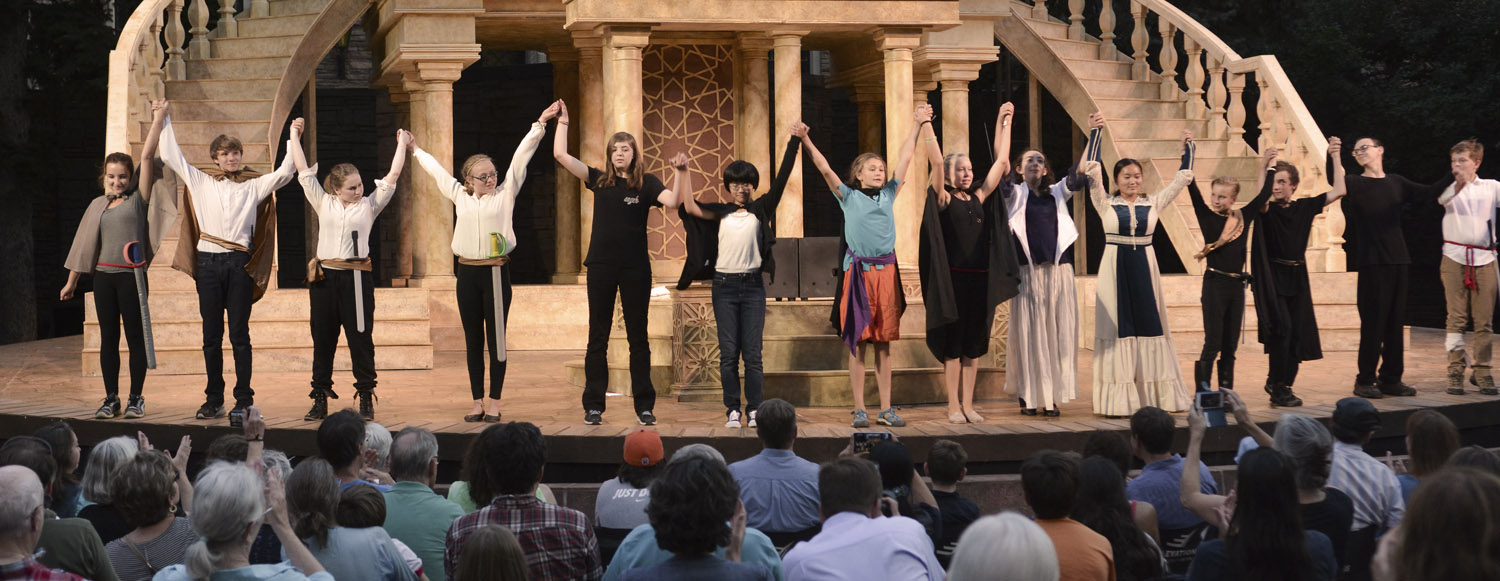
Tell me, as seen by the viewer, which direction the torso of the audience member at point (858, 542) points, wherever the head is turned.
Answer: away from the camera

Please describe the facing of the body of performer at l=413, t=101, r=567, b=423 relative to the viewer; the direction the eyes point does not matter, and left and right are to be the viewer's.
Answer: facing the viewer

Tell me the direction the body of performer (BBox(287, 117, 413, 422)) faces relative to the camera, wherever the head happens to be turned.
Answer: toward the camera

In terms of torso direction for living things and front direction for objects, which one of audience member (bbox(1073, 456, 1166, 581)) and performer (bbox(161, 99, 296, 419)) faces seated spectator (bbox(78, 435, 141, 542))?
the performer

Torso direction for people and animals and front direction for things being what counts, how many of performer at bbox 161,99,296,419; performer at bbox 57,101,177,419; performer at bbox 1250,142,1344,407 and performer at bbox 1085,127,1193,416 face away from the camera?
0

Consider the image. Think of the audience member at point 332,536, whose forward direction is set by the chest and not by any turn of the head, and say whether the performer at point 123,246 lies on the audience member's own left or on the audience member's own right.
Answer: on the audience member's own left

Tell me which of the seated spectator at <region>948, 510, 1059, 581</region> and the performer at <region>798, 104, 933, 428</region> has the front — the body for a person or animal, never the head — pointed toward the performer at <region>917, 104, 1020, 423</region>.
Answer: the seated spectator

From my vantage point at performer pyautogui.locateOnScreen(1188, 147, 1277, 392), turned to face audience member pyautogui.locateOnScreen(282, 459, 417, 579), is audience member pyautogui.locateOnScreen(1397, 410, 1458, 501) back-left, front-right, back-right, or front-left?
front-left

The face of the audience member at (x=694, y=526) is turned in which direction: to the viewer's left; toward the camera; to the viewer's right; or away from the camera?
away from the camera

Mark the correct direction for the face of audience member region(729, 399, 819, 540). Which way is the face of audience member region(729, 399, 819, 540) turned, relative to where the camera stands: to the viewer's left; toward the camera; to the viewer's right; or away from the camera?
away from the camera

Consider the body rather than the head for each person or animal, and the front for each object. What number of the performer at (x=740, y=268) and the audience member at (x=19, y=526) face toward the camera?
1

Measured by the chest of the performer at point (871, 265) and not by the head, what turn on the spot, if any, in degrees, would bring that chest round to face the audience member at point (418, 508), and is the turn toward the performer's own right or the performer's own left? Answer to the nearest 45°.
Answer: approximately 45° to the performer's own right

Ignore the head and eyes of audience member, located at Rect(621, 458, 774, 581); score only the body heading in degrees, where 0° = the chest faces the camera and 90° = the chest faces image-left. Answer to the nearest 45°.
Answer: approximately 180°

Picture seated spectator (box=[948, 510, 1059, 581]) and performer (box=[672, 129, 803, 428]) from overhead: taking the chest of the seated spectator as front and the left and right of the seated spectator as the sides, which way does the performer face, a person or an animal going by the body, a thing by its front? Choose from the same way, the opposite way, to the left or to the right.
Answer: the opposite way

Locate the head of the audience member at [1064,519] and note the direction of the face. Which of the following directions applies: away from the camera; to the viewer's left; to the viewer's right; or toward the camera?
away from the camera

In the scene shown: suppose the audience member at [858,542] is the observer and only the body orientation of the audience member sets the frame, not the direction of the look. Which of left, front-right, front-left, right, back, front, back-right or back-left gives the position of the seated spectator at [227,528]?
left

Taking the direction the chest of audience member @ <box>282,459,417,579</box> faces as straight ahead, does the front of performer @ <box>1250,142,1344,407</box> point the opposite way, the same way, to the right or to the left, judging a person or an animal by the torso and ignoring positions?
the opposite way

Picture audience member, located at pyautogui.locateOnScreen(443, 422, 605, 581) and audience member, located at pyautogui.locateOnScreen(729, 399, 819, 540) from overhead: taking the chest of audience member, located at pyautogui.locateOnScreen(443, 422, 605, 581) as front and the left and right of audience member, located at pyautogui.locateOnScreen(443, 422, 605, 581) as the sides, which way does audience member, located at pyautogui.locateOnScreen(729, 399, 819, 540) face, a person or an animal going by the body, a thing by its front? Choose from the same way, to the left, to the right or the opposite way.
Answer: the same way

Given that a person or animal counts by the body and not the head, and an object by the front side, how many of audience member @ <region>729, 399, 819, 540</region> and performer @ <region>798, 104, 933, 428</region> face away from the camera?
1

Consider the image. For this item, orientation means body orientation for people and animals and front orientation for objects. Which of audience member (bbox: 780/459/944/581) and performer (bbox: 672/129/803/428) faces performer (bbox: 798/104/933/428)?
the audience member

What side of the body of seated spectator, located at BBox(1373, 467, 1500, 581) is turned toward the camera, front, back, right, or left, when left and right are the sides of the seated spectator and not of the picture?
back

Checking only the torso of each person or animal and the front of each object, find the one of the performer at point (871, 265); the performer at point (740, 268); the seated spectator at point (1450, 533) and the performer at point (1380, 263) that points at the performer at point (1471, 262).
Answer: the seated spectator

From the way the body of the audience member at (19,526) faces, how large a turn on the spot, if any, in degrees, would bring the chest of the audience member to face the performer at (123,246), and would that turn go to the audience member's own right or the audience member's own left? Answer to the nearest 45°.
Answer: approximately 45° to the audience member's own left

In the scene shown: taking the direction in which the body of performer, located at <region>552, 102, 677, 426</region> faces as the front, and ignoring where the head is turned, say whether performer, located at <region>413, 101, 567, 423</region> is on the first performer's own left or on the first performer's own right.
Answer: on the first performer's own right

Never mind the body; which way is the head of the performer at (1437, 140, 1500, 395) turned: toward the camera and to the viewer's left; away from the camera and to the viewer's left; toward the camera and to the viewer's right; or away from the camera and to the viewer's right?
toward the camera and to the viewer's left
